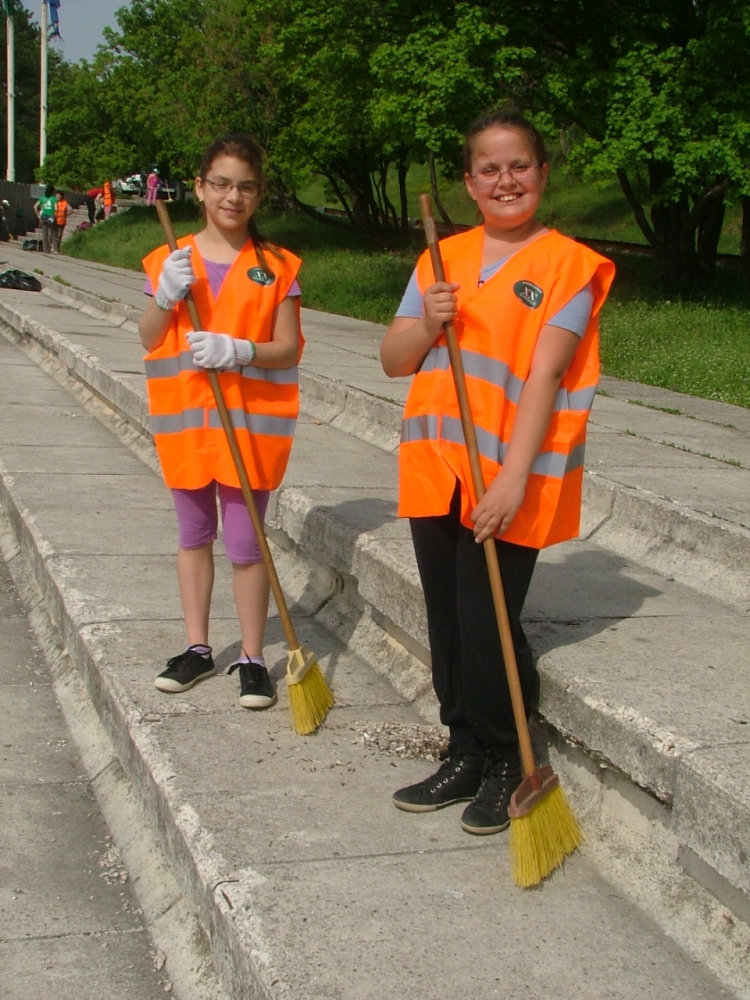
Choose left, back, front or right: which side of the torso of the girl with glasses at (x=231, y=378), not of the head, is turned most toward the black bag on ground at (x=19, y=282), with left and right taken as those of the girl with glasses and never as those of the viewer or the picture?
back

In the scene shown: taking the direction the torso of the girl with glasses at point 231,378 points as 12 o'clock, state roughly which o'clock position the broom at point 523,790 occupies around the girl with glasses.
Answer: The broom is roughly at 11 o'clock from the girl with glasses.

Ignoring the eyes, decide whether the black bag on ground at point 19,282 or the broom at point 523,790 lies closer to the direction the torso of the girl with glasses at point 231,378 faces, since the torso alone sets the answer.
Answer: the broom

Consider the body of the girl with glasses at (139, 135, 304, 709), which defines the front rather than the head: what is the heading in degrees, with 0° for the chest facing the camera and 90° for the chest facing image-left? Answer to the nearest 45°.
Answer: approximately 0°

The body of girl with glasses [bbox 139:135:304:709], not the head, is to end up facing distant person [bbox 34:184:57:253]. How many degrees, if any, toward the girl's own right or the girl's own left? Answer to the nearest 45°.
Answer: approximately 180°

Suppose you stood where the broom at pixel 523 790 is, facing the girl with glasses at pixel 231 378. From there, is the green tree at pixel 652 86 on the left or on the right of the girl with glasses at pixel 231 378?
right
